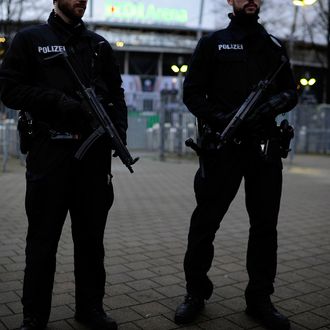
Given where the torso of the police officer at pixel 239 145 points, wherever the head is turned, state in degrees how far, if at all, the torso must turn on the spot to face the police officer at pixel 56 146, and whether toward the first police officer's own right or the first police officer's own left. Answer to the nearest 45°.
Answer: approximately 45° to the first police officer's own right

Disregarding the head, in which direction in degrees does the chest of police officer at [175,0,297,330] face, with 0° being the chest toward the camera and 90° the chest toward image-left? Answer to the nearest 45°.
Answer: approximately 0°

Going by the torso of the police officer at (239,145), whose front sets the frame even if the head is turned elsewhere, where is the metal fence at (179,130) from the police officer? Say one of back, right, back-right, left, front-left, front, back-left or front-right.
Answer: back

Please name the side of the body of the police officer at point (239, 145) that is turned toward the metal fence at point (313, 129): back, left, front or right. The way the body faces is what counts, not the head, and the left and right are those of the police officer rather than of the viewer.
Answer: back

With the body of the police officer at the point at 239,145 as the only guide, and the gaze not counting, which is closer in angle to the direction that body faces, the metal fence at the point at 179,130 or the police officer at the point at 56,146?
the police officer

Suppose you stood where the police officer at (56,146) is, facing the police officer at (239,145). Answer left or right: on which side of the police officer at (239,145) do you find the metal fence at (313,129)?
left

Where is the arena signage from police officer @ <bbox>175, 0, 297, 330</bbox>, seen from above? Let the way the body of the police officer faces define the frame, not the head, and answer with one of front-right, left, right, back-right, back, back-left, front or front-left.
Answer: back
